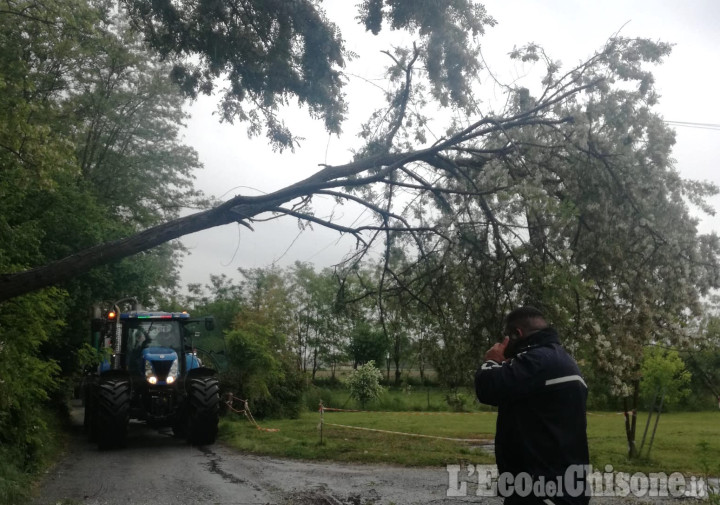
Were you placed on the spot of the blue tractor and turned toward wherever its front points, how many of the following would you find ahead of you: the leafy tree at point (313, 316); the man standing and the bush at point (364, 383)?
1

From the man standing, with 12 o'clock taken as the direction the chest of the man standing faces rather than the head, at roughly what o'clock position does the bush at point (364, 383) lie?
The bush is roughly at 1 o'clock from the man standing.

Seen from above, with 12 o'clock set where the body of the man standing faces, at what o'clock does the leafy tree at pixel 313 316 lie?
The leafy tree is roughly at 1 o'clock from the man standing.

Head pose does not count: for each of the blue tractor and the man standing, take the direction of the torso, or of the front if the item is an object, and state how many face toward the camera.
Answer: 1

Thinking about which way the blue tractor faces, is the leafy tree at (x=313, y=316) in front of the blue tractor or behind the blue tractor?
behind

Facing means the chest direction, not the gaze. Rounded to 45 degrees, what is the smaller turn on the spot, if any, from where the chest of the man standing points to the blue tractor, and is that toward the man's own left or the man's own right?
0° — they already face it

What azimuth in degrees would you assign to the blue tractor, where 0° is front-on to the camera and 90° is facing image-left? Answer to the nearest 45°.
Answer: approximately 0°

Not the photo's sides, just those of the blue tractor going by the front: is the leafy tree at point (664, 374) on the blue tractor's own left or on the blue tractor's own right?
on the blue tractor's own left

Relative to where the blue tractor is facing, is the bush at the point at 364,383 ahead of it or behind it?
behind

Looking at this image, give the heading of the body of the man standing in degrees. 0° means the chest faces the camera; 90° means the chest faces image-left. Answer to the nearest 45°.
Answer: approximately 135°

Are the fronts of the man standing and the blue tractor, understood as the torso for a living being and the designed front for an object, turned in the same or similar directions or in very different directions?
very different directions
